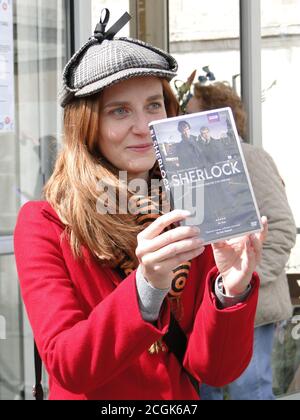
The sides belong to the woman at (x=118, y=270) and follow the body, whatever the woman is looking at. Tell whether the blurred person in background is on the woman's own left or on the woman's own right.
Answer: on the woman's own left

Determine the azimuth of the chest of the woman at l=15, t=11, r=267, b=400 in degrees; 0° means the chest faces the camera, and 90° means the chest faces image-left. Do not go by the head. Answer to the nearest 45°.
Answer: approximately 315°
